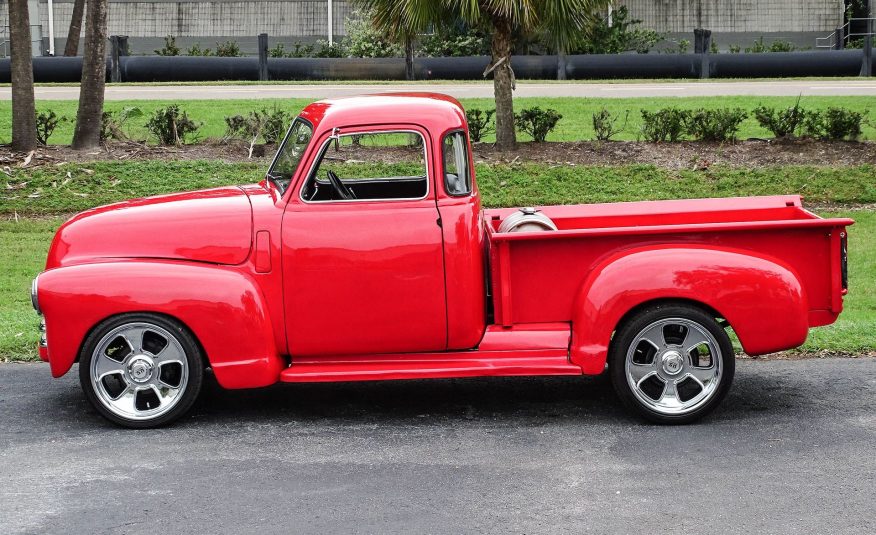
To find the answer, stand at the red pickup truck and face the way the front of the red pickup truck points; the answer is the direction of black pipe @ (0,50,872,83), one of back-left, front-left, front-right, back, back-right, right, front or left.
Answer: right

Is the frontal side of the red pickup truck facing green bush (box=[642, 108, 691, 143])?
no

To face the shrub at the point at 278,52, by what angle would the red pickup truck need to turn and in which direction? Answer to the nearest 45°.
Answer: approximately 90° to its right

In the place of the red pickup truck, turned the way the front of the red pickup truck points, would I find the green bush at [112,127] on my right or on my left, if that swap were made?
on my right

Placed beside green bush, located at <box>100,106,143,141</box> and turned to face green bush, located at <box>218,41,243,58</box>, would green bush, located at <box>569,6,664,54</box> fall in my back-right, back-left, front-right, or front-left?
front-right

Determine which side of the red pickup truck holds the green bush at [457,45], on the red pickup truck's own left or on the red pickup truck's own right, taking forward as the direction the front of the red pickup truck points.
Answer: on the red pickup truck's own right

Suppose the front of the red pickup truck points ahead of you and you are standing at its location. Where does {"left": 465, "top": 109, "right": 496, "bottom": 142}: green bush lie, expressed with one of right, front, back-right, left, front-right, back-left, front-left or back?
right

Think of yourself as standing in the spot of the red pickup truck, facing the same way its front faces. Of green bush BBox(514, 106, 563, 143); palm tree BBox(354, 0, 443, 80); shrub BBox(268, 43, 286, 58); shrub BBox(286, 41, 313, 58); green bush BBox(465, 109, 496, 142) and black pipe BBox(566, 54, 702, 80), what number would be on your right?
6

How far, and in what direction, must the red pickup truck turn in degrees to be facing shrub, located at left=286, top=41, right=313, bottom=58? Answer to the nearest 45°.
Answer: approximately 90° to its right

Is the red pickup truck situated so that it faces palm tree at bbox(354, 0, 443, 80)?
no

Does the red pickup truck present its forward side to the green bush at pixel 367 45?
no

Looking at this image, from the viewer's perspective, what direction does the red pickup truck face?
to the viewer's left
